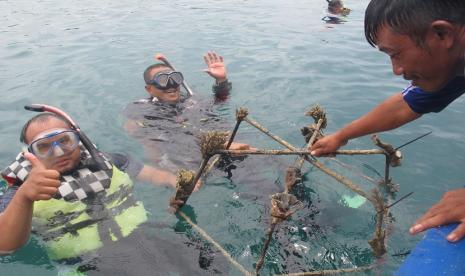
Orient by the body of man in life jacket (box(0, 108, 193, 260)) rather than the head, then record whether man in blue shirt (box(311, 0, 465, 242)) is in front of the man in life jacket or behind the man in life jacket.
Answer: in front

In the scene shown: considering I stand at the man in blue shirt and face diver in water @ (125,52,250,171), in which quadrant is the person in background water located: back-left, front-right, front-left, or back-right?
front-right

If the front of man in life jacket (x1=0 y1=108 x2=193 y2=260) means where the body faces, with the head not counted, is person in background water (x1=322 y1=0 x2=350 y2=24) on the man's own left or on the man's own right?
on the man's own left

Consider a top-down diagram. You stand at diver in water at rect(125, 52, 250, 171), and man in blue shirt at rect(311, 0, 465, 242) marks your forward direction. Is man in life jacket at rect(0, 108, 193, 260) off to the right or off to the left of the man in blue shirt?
right

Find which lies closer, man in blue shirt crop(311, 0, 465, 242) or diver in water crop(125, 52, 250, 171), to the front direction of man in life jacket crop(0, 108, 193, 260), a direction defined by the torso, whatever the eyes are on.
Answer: the man in blue shirt

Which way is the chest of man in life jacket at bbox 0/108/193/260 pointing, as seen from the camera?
toward the camera

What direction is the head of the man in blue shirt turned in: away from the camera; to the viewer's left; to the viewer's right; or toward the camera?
to the viewer's left

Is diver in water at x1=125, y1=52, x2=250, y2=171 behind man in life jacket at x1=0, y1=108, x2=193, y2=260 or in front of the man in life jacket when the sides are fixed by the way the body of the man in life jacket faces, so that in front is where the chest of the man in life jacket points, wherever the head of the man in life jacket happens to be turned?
behind
